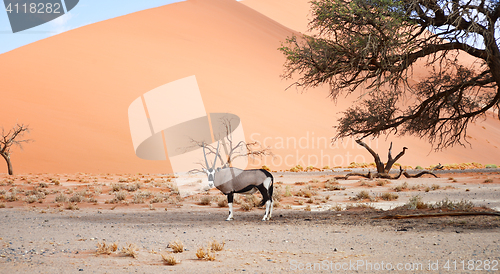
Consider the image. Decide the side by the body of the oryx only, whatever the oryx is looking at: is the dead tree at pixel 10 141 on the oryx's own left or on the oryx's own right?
on the oryx's own right

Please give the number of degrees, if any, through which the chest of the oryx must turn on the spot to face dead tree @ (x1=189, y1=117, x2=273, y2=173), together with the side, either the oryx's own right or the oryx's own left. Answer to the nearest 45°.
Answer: approximately 90° to the oryx's own right

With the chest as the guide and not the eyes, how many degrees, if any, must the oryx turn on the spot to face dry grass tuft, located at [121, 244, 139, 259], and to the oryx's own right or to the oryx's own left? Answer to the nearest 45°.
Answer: approximately 45° to the oryx's own left

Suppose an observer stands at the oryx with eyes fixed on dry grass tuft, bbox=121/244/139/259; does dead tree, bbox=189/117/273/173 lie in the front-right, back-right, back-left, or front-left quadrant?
back-right

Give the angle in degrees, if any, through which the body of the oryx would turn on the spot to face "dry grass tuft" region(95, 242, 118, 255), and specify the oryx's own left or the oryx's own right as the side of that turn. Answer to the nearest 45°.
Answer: approximately 45° to the oryx's own left

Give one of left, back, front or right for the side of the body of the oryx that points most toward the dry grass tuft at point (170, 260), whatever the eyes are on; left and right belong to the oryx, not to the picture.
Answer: left

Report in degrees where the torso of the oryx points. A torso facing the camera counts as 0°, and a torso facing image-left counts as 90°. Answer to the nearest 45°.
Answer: approximately 90°

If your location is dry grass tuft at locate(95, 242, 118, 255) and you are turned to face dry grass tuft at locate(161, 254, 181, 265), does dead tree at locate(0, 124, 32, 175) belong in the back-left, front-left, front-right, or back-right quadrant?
back-left
